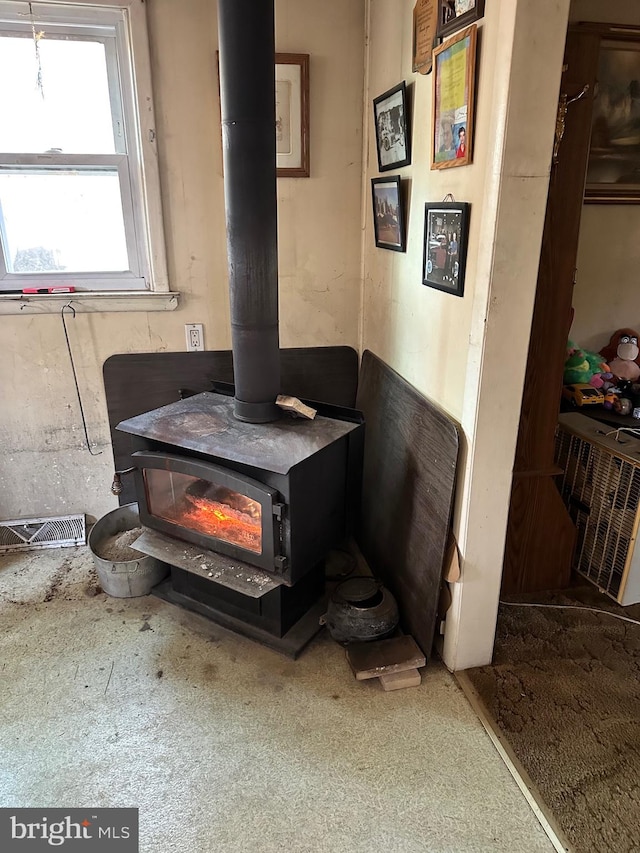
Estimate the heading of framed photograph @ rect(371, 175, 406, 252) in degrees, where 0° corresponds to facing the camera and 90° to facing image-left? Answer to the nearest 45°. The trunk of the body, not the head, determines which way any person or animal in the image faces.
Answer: approximately 45°

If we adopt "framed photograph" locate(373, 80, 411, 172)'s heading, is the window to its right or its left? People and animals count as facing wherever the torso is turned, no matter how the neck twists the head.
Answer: on its right

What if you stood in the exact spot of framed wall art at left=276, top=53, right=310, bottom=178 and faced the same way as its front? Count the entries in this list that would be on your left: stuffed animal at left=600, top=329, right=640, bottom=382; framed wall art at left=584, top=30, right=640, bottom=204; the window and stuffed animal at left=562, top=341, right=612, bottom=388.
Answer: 3

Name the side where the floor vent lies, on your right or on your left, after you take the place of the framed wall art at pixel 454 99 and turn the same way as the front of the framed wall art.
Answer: on your right

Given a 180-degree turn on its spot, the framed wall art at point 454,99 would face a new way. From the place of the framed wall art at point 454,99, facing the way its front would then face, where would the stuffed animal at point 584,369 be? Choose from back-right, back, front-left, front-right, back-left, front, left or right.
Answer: front

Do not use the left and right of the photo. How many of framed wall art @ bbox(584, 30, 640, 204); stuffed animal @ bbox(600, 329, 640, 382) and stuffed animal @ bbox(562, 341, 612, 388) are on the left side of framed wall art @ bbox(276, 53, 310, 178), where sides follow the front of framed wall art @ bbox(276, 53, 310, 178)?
3

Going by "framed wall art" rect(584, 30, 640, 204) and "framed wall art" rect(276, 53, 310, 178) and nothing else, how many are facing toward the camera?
2
